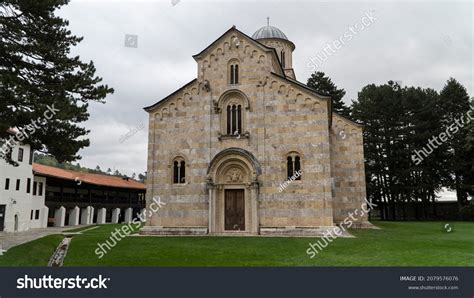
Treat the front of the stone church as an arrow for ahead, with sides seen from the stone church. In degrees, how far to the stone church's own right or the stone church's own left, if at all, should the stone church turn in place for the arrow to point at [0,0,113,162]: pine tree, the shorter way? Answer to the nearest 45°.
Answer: approximately 45° to the stone church's own right

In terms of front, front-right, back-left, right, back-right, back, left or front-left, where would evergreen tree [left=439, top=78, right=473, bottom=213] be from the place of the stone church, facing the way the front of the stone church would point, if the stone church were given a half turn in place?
front-right

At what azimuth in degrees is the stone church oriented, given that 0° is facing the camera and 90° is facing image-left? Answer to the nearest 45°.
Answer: approximately 0°
